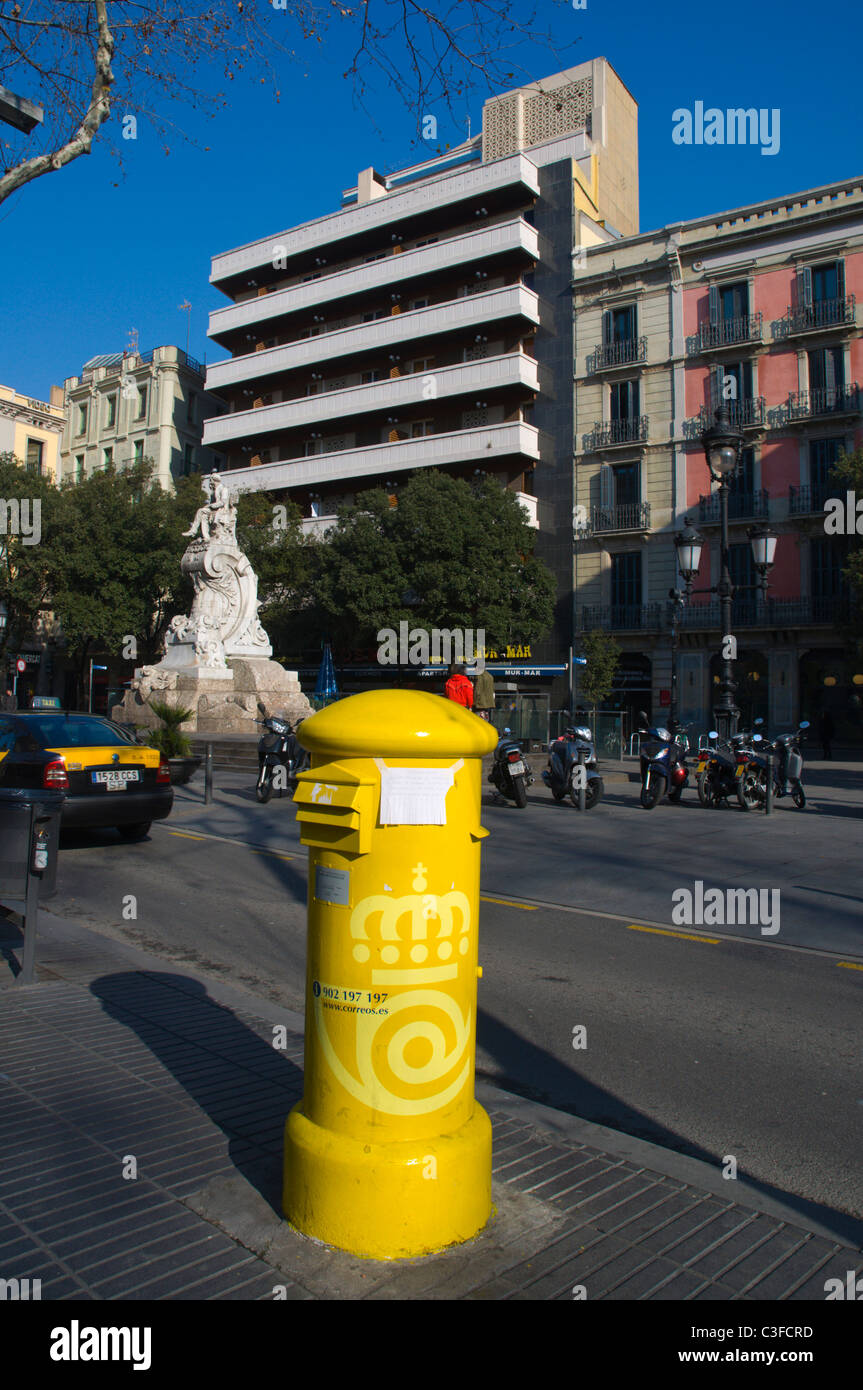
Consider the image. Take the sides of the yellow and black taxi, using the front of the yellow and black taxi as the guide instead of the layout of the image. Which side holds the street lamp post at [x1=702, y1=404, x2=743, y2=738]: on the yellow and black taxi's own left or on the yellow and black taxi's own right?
on the yellow and black taxi's own right

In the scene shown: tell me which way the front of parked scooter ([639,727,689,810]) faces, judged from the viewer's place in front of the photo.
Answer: facing the viewer and to the left of the viewer

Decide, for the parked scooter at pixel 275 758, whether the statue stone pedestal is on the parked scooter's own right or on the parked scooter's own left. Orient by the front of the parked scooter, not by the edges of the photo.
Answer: on the parked scooter's own right

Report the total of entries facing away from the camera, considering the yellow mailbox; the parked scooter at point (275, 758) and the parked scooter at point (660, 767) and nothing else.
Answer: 0

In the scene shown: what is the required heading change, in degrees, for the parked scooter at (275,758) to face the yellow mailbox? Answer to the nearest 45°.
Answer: approximately 45° to its left

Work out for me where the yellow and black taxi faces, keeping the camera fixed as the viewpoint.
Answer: facing away from the viewer and to the left of the viewer

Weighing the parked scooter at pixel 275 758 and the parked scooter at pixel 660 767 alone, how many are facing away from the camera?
0

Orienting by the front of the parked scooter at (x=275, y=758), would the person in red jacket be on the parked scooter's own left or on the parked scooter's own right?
on the parked scooter's own left

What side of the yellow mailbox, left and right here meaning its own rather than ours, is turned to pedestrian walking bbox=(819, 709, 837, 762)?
back
